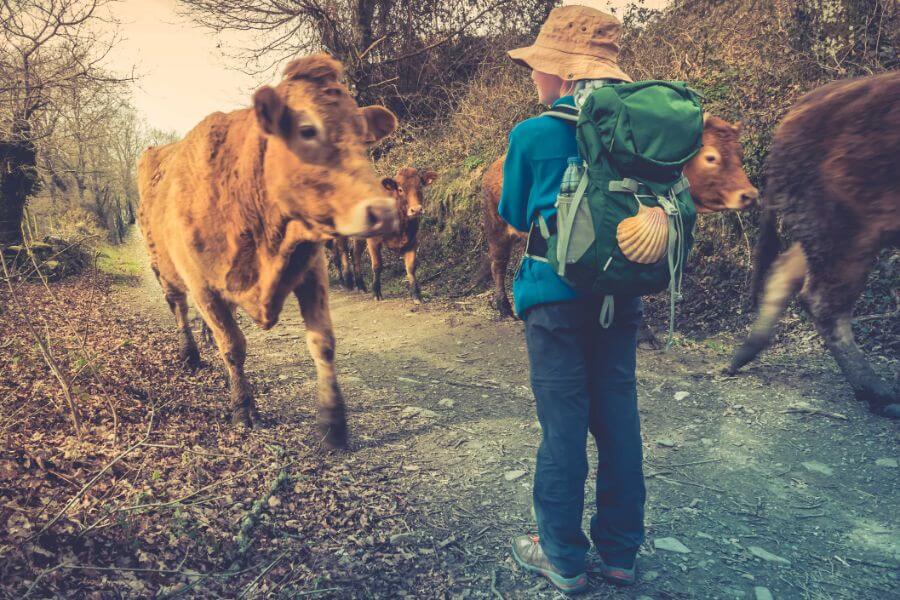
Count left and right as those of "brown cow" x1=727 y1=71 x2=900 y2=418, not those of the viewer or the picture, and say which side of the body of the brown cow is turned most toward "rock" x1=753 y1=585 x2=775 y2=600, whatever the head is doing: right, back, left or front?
right

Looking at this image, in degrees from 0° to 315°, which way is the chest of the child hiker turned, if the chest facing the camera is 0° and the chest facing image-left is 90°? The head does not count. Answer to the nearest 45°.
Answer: approximately 135°

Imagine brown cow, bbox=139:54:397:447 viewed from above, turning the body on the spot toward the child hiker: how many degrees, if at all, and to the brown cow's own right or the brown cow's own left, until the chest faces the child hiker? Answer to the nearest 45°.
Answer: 0° — it already faces them

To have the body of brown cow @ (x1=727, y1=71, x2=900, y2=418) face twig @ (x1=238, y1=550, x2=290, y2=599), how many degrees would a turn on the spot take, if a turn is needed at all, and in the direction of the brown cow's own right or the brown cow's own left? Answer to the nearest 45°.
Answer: approximately 135° to the brown cow's own right

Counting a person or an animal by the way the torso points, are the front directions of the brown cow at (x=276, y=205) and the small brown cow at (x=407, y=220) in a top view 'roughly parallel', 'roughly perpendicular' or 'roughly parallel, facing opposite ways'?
roughly parallel

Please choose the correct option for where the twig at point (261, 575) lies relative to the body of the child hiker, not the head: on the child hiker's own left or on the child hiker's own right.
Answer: on the child hiker's own left

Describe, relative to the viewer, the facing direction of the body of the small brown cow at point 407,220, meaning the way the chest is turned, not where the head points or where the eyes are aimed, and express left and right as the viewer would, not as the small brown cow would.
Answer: facing the viewer and to the right of the viewer

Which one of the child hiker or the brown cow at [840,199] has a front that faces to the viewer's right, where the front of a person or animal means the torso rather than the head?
the brown cow

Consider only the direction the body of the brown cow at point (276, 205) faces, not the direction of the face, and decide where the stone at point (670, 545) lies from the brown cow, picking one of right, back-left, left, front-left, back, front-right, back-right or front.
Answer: front

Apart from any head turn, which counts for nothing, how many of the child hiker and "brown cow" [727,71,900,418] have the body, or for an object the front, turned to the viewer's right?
1

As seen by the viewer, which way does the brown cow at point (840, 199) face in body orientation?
to the viewer's right

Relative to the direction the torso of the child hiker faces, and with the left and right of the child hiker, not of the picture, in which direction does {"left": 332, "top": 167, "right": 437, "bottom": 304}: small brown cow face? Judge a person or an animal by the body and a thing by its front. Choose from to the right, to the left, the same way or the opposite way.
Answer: the opposite way
